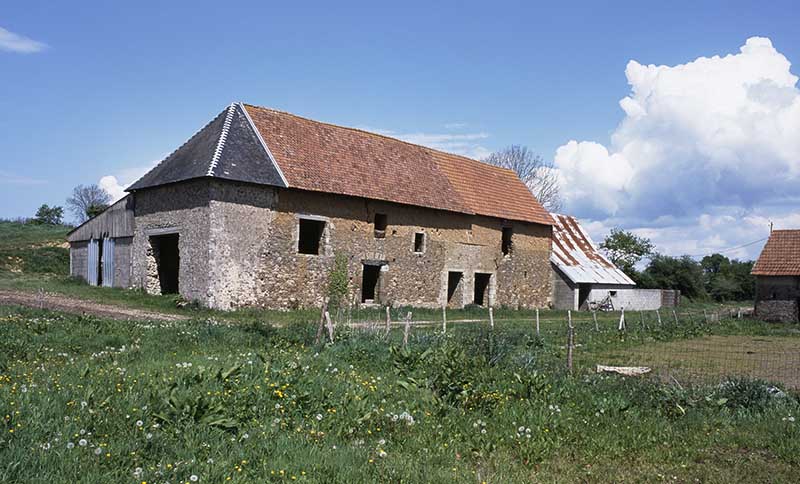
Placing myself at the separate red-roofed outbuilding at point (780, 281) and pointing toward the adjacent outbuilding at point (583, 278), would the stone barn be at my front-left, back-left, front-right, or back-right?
front-left

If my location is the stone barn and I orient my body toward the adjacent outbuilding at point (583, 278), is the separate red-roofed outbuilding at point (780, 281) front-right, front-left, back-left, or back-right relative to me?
front-right

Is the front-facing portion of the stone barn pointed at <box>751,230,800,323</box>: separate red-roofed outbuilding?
no

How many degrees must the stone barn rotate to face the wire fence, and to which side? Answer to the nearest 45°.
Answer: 0° — it already faces it

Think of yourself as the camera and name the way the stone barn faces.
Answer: facing the viewer and to the right of the viewer

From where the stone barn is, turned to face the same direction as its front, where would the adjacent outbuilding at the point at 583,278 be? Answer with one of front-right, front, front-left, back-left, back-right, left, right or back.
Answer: left
